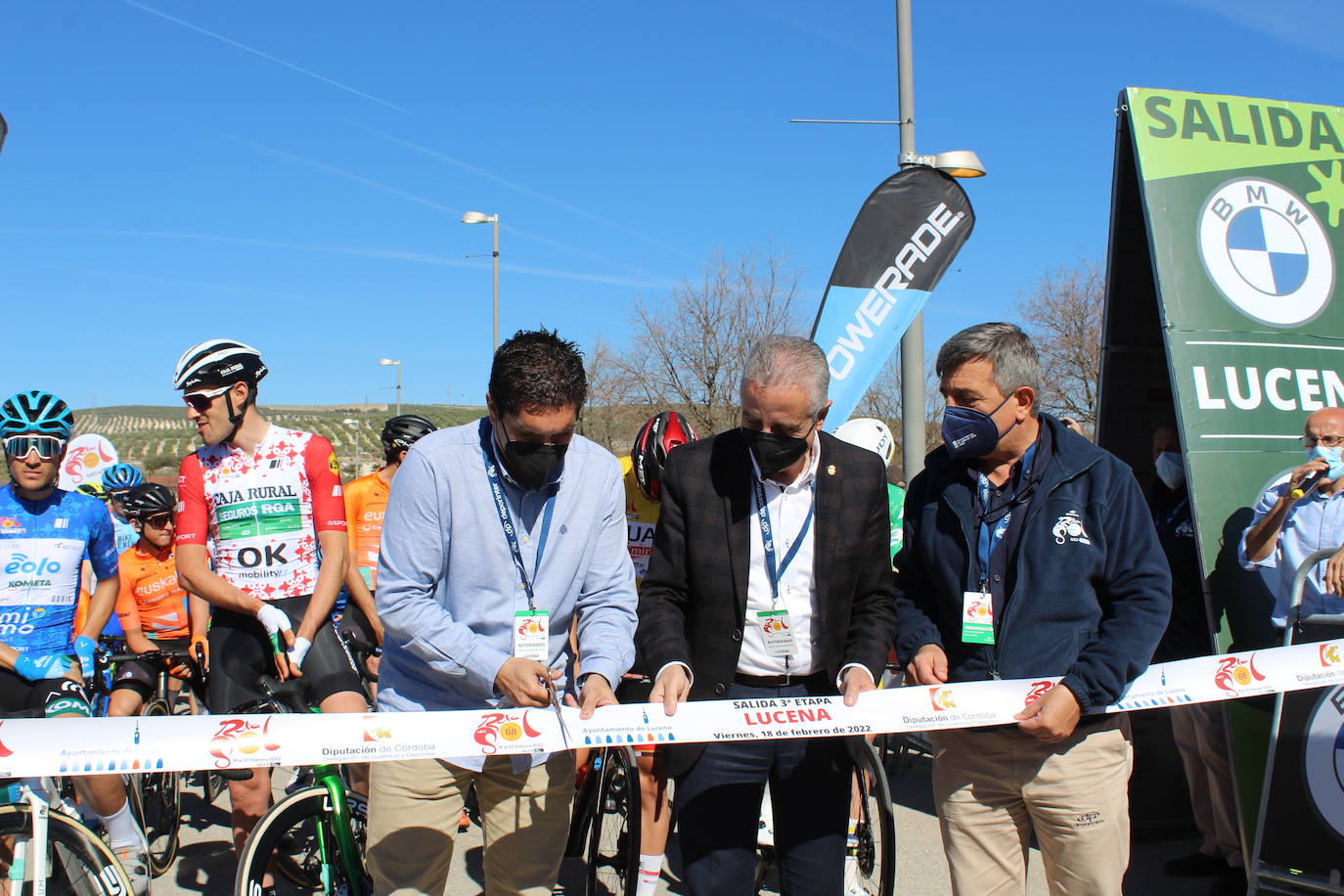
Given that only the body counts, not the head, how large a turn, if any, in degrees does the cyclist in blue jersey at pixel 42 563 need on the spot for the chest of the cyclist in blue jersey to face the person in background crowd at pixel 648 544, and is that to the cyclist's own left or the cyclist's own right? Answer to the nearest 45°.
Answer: approximately 90° to the cyclist's own left

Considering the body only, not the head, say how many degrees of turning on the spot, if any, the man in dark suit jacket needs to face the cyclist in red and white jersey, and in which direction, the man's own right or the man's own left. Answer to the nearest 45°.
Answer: approximately 135° to the man's own right

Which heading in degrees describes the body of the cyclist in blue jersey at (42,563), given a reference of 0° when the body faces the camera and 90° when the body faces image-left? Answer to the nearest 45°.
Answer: approximately 0°

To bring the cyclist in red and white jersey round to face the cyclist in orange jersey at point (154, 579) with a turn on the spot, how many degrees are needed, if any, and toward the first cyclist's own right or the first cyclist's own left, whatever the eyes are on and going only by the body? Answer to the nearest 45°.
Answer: approximately 180°

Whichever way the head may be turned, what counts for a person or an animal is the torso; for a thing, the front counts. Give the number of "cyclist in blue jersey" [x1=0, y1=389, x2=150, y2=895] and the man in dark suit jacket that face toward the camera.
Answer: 2

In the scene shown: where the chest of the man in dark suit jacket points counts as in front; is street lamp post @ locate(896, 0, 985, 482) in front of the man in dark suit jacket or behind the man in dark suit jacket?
behind

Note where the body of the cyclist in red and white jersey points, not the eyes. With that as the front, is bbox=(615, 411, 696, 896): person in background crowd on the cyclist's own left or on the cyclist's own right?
on the cyclist's own left

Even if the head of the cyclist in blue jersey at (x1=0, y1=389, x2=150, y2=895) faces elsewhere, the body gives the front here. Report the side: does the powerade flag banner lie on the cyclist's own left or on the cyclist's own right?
on the cyclist's own left

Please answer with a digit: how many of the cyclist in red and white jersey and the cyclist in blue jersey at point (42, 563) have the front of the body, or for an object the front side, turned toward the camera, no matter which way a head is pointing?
2

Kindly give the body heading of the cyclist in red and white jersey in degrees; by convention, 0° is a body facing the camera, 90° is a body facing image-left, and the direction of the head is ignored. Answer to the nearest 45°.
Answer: approximately 0°
